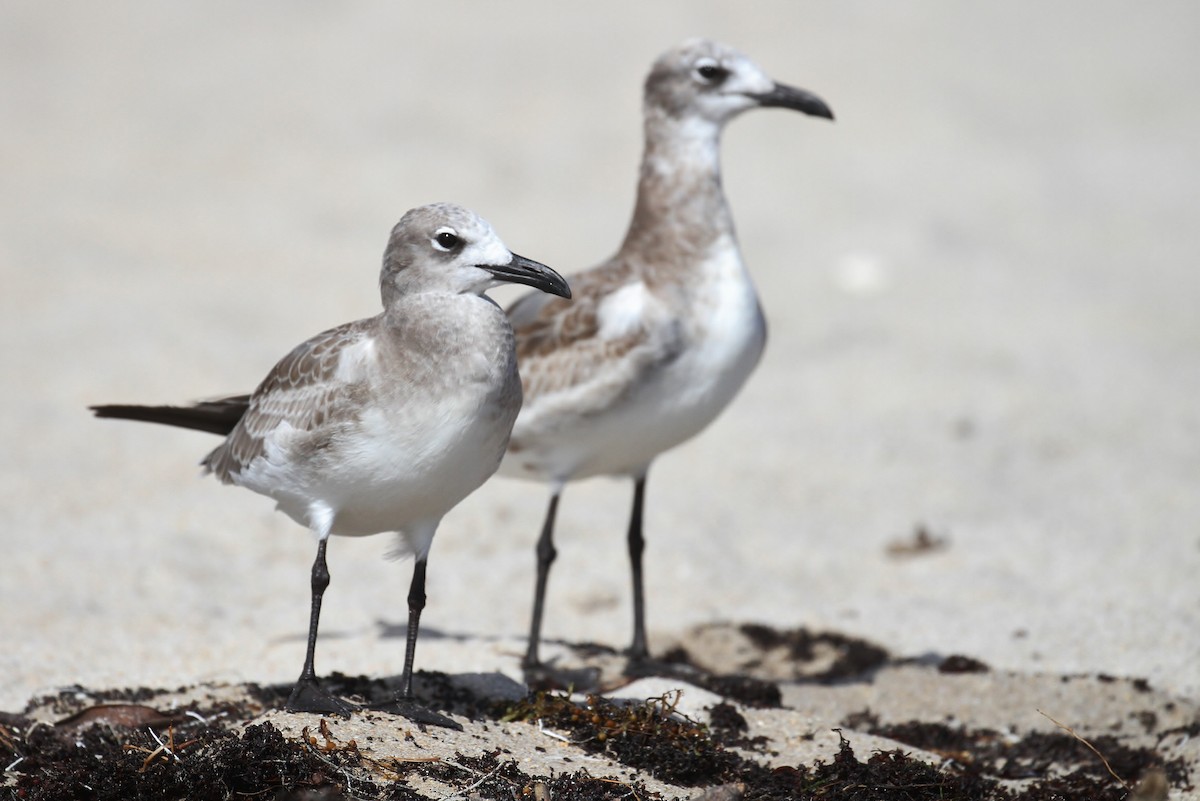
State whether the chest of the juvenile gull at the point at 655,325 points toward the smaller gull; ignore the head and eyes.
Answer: no

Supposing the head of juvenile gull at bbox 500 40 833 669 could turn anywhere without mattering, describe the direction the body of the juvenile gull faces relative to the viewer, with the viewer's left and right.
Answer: facing the viewer and to the right of the viewer

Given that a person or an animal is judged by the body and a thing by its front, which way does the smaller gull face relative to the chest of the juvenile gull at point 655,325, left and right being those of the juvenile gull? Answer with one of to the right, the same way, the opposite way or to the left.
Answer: the same way

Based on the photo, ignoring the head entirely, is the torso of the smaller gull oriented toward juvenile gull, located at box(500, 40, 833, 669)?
no

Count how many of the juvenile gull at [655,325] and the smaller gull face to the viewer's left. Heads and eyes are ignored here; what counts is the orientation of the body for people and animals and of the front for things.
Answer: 0
